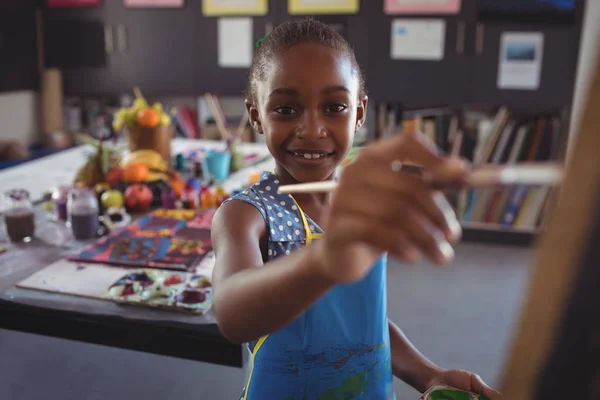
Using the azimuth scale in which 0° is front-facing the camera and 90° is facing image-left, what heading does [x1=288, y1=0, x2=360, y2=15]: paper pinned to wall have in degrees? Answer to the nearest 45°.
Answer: approximately 0°

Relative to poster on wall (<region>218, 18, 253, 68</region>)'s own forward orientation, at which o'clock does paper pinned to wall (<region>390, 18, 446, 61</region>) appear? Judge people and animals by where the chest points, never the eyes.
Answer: The paper pinned to wall is roughly at 10 o'clock from the poster on wall.

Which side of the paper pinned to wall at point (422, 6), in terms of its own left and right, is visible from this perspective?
front

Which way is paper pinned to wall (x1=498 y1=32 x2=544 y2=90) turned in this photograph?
toward the camera

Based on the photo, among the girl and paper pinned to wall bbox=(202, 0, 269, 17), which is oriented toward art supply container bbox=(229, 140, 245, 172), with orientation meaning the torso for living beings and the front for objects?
the paper pinned to wall

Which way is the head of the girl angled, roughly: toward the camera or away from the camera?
toward the camera

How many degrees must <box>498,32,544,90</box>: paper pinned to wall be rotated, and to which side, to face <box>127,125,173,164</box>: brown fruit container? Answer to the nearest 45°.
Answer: approximately 45° to its right

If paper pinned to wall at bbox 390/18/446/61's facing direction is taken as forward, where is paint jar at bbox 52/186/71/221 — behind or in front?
in front

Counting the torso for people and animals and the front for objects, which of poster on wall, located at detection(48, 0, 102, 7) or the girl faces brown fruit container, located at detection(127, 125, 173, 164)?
the poster on wall

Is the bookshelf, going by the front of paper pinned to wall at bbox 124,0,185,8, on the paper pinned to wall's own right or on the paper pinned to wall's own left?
on the paper pinned to wall's own left

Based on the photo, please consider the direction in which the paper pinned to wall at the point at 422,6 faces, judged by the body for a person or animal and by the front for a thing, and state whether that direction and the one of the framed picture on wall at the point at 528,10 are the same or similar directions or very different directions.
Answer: same or similar directions

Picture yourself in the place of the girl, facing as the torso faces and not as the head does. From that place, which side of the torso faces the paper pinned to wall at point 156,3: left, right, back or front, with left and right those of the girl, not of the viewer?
back

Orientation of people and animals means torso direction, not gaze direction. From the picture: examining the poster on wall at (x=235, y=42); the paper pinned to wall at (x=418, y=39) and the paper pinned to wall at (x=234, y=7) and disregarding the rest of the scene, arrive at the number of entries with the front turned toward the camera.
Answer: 3

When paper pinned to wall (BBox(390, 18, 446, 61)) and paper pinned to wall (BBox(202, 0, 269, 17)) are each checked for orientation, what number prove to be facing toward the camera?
2

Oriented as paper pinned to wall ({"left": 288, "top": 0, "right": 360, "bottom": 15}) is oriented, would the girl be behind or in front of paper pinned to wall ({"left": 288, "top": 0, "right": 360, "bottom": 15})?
in front

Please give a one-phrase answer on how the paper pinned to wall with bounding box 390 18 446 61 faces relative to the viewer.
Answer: facing the viewer
